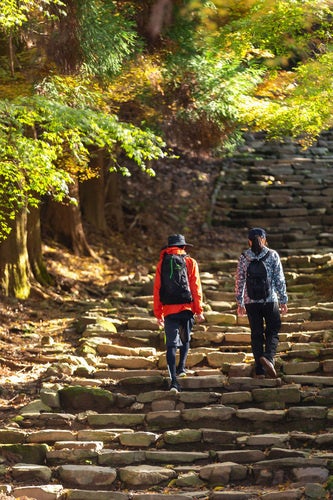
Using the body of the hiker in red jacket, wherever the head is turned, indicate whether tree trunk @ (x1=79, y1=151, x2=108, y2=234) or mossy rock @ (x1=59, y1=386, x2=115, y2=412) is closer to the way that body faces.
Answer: the tree trunk

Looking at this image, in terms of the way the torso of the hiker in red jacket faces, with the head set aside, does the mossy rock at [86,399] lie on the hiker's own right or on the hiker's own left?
on the hiker's own left

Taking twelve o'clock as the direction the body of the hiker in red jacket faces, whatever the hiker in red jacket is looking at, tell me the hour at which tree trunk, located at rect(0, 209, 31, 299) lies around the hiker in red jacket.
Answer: The tree trunk is roughly at 11 o'clock from the hiker in red jacket.

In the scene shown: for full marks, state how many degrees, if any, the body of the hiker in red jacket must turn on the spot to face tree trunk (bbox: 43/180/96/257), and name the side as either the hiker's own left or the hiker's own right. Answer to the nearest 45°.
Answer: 0° — they already face it

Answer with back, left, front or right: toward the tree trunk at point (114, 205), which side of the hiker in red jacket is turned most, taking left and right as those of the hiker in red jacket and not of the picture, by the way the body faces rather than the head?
front

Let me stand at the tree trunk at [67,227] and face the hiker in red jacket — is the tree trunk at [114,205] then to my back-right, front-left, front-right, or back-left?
back-left

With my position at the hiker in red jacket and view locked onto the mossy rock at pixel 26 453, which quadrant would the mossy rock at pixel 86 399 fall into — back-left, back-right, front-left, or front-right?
front-right

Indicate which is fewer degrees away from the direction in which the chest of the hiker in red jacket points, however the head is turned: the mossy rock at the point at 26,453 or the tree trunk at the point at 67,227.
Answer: the tree trunk

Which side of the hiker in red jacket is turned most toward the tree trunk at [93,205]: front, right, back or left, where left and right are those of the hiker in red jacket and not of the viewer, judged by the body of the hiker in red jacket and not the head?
front

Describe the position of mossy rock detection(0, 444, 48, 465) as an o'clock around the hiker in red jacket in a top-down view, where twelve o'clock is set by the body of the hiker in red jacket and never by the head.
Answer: The mossy rock is roughly at 8 o'clock from the hiker in red jacket.

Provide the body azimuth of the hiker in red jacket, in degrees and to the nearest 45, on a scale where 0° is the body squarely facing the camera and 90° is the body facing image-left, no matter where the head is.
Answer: approximately 180°
